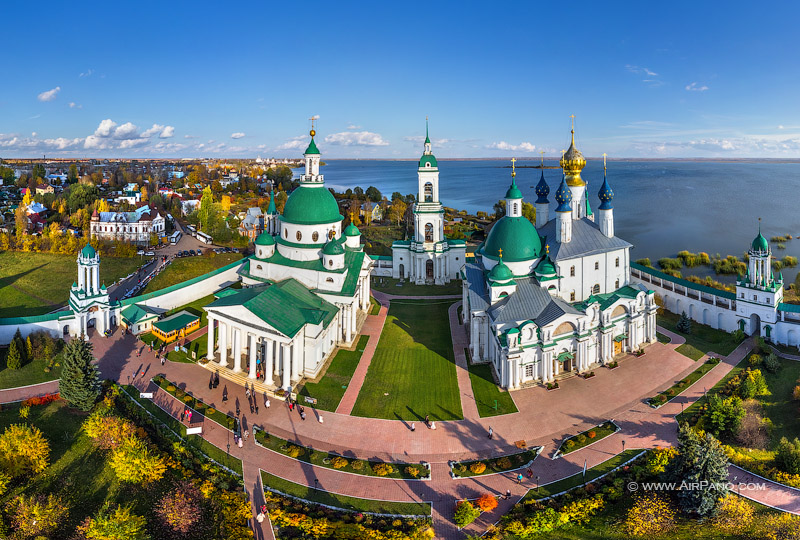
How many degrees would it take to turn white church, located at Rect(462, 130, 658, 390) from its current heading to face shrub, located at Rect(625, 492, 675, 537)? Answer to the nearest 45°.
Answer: approximately 45° to its right

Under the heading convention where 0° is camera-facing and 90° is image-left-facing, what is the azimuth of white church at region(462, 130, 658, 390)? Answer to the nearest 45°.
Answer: approximately 315°

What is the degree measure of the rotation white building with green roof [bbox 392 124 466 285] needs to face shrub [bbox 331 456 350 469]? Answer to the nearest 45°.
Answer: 0° — it already faces it

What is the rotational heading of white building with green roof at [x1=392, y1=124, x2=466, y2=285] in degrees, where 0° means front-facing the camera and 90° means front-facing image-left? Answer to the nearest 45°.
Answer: approximately 0°

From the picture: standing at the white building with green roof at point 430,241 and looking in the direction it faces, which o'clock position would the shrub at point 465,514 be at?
The shrub is roughly at 12 o'clock from the white building with green roof.

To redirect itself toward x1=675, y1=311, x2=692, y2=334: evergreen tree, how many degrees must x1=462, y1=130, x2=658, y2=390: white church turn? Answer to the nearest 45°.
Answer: approximately 90° to its left

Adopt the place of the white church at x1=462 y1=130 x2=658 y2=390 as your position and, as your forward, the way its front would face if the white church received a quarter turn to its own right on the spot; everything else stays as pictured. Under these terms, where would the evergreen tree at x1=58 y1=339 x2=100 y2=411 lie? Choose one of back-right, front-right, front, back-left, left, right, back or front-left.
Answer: front

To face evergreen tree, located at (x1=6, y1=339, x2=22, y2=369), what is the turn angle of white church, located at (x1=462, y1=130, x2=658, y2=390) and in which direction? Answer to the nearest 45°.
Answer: approximately 135° to its right
